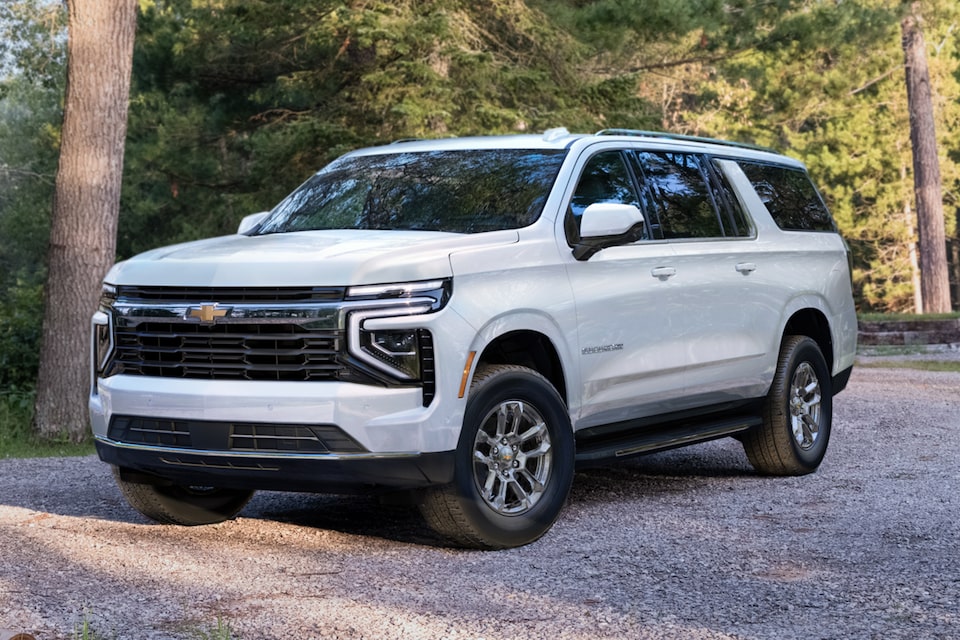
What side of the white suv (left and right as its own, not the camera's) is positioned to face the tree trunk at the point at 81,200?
right

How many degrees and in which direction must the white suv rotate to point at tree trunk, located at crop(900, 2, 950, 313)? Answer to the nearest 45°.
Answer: approximately 180°

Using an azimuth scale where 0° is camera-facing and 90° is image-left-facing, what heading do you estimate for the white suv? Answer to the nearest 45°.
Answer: approximately 45°
